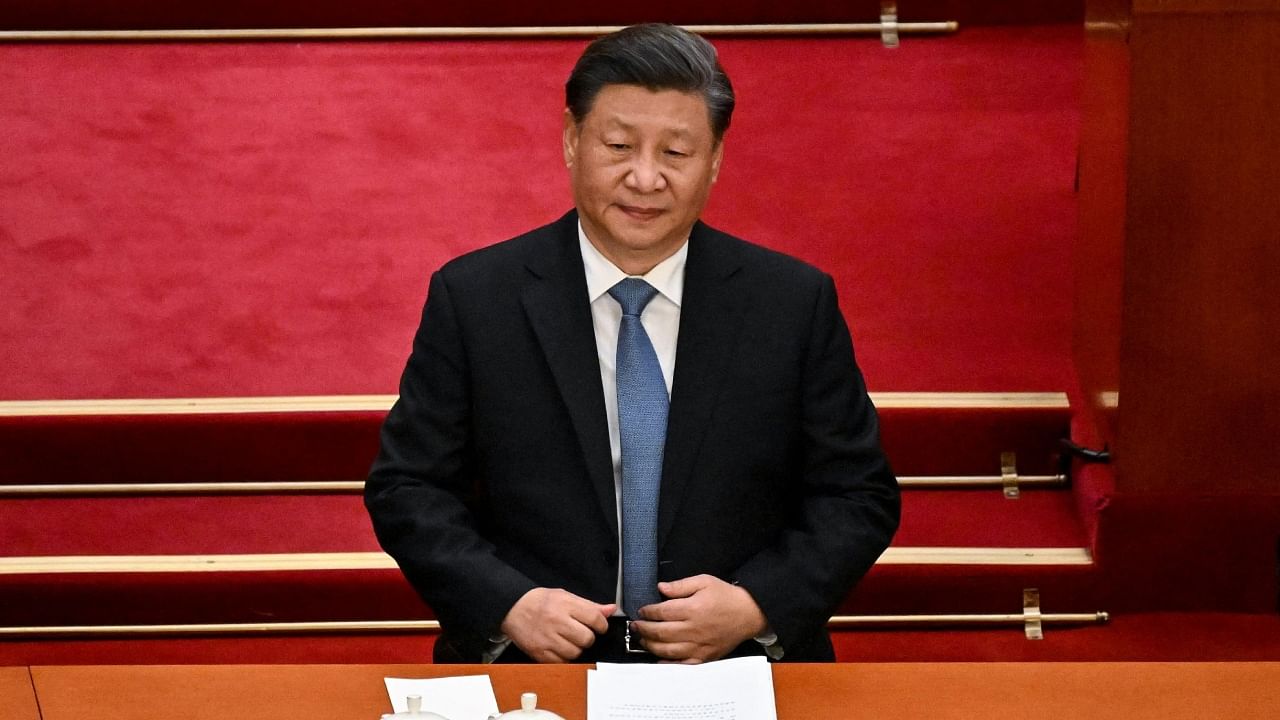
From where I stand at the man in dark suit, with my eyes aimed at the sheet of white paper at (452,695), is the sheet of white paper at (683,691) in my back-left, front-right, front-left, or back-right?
front-left

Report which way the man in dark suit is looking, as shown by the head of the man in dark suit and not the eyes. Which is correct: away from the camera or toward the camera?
toward the camera

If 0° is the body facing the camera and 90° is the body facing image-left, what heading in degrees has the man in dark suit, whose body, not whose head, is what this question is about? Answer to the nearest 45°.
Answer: approximately 0°
